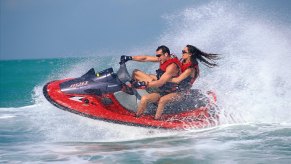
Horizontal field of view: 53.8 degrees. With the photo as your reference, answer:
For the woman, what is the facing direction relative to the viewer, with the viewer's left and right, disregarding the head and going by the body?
facing to the left of the viewer

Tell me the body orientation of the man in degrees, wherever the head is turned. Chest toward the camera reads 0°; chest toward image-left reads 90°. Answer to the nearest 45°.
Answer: approximately 90°
